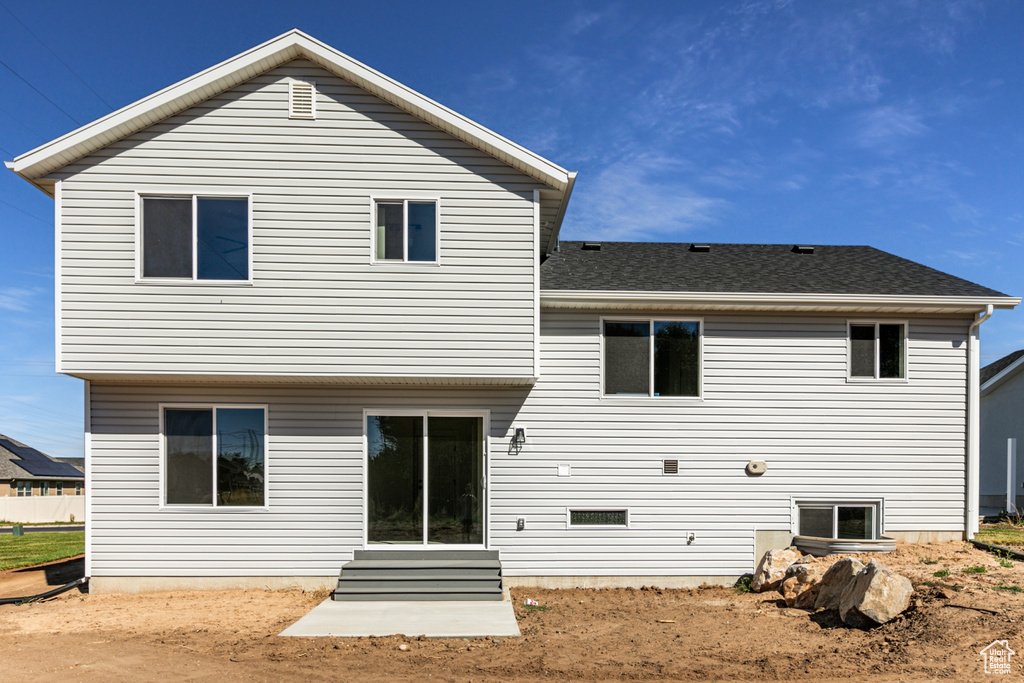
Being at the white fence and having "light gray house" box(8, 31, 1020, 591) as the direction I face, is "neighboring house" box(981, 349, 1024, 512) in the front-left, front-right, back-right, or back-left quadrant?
front-left

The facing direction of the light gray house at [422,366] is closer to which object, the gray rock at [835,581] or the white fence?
the white fence

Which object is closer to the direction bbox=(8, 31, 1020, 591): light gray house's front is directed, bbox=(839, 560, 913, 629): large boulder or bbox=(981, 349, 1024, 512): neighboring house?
the neighboring house

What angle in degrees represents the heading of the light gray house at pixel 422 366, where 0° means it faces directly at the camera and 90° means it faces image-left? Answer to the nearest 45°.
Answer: approximately 180°
